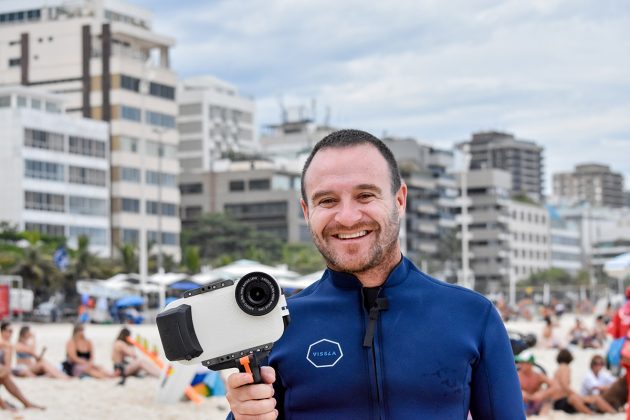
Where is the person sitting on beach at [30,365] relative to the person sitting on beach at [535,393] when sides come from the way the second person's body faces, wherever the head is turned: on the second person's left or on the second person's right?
on the second person's right

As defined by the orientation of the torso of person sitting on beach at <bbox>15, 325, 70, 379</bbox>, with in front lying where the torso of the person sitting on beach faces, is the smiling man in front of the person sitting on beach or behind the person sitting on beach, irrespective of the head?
in front

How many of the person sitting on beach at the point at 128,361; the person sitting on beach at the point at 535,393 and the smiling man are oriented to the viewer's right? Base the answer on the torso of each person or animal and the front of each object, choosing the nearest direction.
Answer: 1

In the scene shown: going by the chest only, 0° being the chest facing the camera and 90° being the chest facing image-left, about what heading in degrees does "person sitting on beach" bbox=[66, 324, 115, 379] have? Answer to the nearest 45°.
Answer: approximately 315°

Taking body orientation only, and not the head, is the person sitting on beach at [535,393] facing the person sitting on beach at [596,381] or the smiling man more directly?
the smiling man
